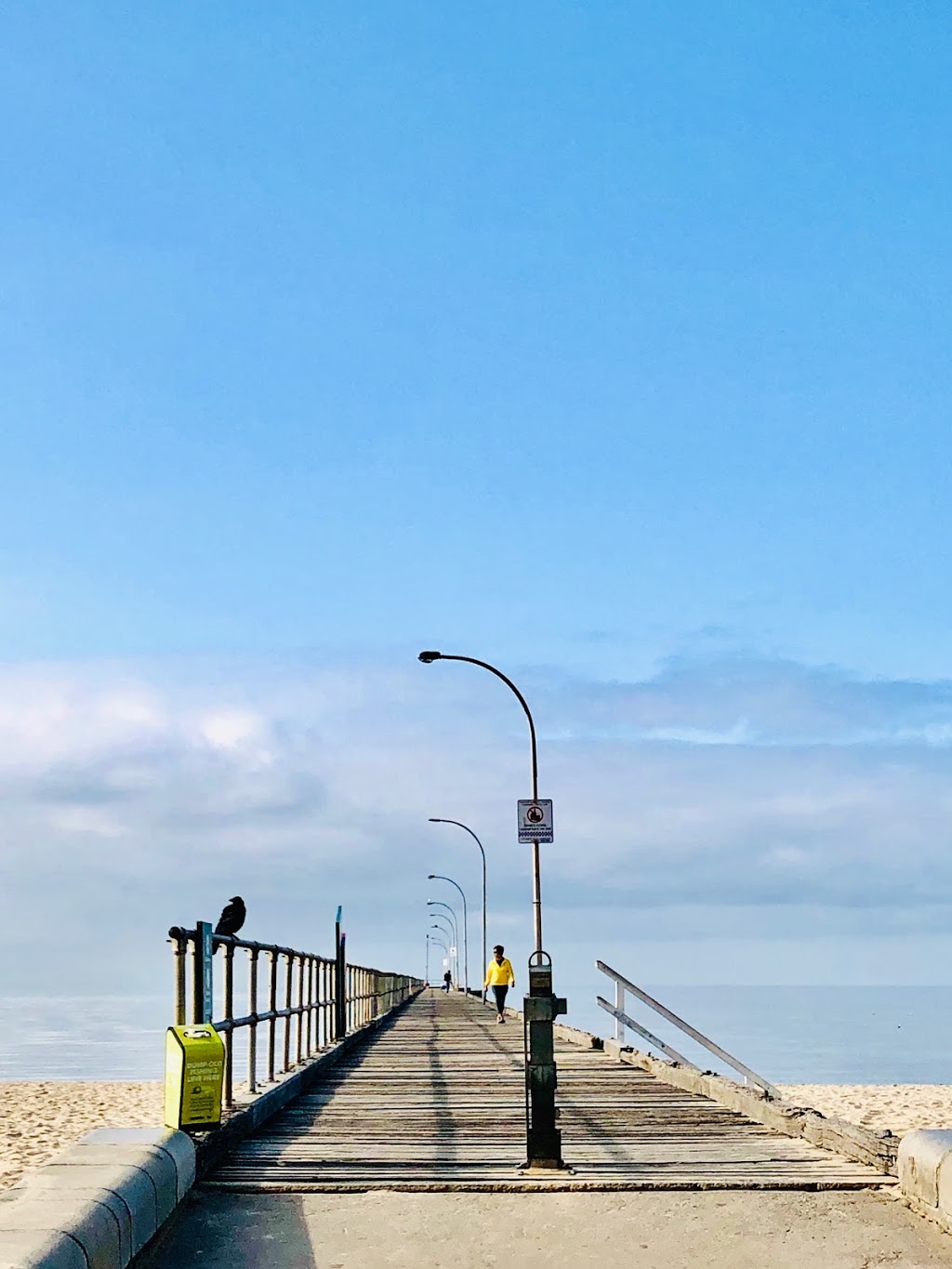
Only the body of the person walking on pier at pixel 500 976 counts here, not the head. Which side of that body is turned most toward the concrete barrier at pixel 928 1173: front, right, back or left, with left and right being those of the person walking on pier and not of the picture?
front

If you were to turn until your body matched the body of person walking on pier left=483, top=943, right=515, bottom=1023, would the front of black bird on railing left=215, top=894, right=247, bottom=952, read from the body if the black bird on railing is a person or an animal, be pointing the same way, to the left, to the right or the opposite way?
to the left

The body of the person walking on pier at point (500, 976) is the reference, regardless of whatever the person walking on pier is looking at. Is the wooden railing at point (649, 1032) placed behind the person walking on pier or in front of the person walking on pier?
in front

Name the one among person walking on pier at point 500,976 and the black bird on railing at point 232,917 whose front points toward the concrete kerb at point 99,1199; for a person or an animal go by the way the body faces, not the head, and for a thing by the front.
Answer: the person walking on pier

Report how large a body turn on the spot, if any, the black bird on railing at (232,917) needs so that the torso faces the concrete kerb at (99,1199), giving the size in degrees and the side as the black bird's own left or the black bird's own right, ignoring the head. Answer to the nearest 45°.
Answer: approximately 90° to the black bird's own right

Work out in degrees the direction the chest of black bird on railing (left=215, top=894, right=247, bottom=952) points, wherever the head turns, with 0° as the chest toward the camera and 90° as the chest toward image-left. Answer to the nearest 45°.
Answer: approximately 270°

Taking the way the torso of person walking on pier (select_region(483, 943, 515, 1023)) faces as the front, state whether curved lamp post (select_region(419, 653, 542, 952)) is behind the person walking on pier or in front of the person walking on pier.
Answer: in front

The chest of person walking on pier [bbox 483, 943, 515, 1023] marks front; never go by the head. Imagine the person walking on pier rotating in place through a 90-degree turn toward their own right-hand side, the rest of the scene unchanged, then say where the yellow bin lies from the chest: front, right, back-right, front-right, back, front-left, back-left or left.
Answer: left

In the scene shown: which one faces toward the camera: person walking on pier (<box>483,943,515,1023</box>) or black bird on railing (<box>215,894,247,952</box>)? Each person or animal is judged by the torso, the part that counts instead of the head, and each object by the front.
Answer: the person walking on pier

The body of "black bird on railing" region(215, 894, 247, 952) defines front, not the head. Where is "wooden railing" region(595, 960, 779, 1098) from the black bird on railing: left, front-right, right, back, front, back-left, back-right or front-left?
front-left

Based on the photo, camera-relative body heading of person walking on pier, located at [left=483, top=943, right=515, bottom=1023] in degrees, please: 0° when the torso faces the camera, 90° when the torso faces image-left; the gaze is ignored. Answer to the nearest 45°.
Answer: approximately 0°

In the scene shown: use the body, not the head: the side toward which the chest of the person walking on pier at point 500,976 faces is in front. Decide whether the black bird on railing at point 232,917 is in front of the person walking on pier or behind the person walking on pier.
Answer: in front

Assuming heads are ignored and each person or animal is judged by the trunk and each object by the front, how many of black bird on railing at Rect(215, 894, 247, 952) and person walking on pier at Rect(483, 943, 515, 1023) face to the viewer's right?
1
